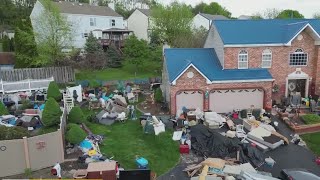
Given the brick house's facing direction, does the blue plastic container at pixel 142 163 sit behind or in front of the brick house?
in front

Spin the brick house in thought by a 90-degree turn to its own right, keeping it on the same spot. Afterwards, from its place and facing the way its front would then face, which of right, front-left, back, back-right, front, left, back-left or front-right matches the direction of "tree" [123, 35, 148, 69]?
front-right

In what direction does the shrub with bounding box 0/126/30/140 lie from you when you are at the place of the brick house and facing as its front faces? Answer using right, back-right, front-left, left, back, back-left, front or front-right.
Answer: front-right

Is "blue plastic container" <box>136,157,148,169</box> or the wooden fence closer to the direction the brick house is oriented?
the blue plastic container

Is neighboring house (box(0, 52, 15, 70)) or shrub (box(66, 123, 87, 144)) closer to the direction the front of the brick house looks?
the shrub

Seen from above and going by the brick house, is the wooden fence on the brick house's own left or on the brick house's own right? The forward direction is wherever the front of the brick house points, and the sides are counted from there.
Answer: on the brick house's own right

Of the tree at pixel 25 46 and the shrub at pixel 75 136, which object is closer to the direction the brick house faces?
the shrub

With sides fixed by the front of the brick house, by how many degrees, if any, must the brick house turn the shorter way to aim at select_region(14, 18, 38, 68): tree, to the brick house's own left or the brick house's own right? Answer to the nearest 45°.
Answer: approximately 90° to the brick house's own right

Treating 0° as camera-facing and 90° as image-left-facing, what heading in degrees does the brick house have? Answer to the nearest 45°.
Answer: approximately 0°

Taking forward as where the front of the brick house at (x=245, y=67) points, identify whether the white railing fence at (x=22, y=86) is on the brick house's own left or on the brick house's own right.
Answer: on the brick house's own right

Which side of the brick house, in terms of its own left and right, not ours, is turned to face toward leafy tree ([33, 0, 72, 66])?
right
